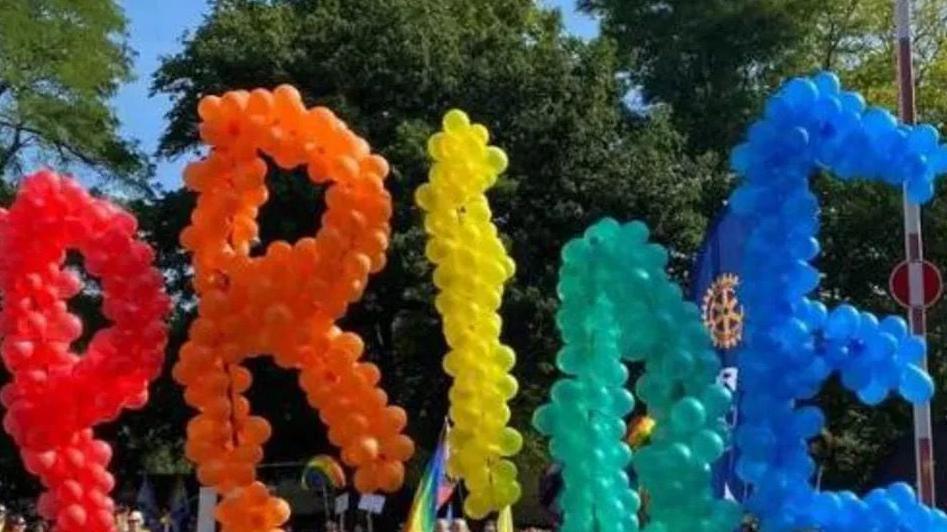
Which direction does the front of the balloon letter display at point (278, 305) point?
toward the camera

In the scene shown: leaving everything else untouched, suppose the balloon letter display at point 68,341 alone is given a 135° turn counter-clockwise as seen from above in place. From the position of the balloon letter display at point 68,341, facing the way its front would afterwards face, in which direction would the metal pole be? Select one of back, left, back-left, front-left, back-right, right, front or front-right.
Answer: front-right

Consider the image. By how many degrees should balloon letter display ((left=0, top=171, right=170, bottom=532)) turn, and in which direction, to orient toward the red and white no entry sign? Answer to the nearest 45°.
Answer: approximately 90° to its left

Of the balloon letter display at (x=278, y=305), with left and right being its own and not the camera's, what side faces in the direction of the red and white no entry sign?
left

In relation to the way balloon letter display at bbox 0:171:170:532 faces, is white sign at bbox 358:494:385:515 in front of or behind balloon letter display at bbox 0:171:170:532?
behind

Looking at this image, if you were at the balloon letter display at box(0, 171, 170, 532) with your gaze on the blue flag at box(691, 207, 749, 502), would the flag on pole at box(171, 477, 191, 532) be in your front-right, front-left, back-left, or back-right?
front-left

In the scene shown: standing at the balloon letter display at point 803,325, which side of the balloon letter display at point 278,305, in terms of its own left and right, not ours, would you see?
left

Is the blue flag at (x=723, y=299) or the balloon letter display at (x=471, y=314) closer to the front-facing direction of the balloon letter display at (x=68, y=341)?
the balloon letter display

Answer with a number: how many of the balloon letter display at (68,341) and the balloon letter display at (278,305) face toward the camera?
2

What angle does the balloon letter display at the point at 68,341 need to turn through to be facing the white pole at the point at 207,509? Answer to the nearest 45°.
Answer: approximately 135° to its left

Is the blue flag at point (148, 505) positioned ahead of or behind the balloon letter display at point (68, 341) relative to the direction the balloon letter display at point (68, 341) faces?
behind

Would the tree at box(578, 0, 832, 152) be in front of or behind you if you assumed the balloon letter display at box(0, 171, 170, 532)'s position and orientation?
behind

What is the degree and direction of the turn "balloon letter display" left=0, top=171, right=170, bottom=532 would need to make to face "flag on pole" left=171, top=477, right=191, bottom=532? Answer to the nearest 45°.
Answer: approximately 180°

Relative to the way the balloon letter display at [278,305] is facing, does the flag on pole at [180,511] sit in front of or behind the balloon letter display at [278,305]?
behind
